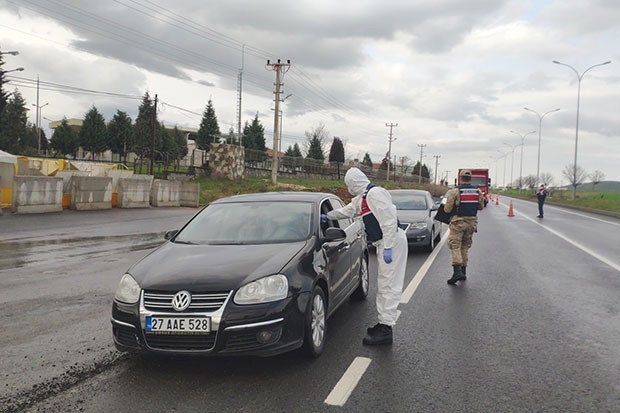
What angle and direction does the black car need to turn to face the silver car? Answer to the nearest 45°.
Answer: approximately 180°

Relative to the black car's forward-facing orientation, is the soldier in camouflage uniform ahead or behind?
behind

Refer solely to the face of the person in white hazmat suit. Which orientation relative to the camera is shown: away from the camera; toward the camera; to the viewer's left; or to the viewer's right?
to the viewer's left

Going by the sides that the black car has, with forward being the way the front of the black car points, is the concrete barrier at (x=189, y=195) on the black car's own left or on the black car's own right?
on the black car's own right

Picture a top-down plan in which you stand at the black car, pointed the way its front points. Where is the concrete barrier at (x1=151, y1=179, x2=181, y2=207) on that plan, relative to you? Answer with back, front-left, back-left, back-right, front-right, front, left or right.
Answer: back-right

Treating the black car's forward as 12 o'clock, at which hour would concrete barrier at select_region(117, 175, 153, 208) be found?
The concrete barrier is roughly at 4 o'clock from the black car.

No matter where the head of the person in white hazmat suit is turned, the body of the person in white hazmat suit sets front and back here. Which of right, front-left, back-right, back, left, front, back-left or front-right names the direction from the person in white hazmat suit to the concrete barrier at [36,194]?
front-right

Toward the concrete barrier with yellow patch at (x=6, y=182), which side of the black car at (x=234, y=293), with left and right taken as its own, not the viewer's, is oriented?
right

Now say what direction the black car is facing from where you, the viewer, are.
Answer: facing the viewer and to the left of the viewer

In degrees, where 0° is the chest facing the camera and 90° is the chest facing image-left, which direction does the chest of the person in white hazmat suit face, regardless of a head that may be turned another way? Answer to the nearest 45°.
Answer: approximately 90°
